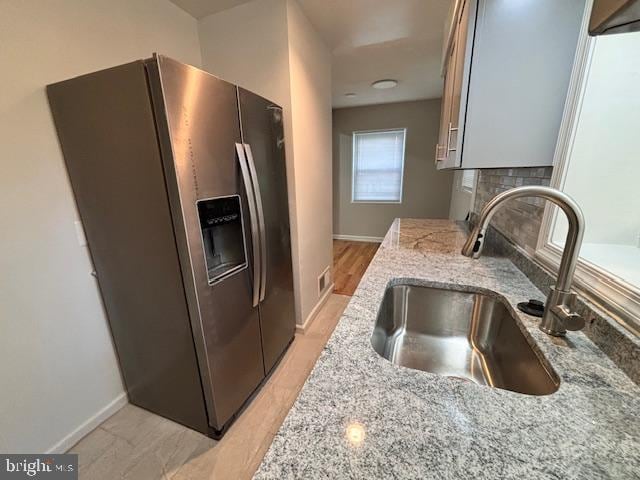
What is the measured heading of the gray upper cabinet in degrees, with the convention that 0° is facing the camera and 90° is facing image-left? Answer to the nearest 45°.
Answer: approximately 90°

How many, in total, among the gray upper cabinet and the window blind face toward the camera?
1

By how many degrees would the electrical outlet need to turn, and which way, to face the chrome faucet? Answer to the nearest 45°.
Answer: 0° — it already faces it

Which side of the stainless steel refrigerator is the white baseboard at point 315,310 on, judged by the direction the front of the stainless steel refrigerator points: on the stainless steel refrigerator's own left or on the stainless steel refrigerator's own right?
on the stainless steel refrigerator's own left

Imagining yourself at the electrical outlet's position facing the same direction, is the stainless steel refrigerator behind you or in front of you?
in front

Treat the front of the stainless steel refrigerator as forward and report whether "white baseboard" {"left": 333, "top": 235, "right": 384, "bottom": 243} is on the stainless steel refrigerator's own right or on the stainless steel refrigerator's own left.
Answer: on the stainless steel refrigerator's own left

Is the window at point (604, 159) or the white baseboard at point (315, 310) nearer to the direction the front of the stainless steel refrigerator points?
the window
